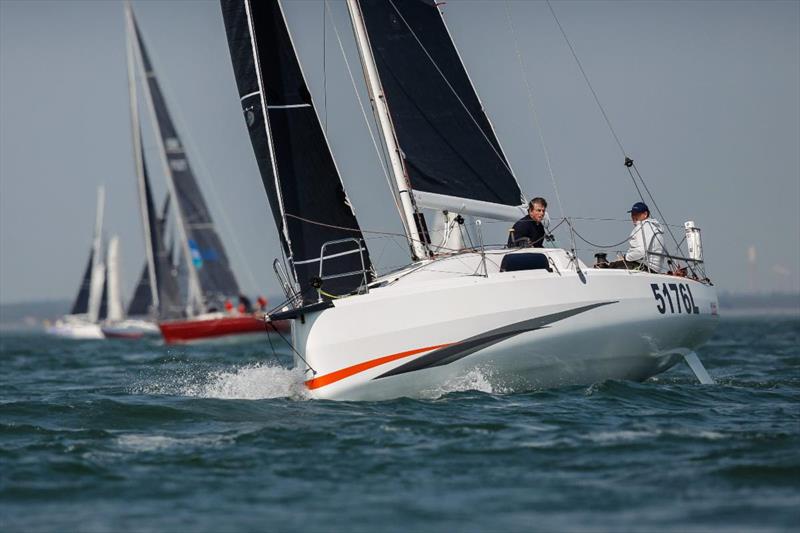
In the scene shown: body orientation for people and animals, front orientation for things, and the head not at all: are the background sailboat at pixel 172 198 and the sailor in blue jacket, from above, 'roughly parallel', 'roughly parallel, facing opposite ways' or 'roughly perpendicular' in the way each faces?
roughly perpendicular

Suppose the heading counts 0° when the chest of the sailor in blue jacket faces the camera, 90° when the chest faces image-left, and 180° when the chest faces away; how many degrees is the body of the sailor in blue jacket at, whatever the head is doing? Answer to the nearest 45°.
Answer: approximately 315°

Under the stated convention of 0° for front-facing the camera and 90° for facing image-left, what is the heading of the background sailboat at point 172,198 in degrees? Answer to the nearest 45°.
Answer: approximately 45°

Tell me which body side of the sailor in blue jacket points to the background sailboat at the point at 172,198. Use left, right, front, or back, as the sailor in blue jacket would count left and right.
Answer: back

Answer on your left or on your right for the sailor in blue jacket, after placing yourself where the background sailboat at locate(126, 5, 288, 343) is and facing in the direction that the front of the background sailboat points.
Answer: on your left
